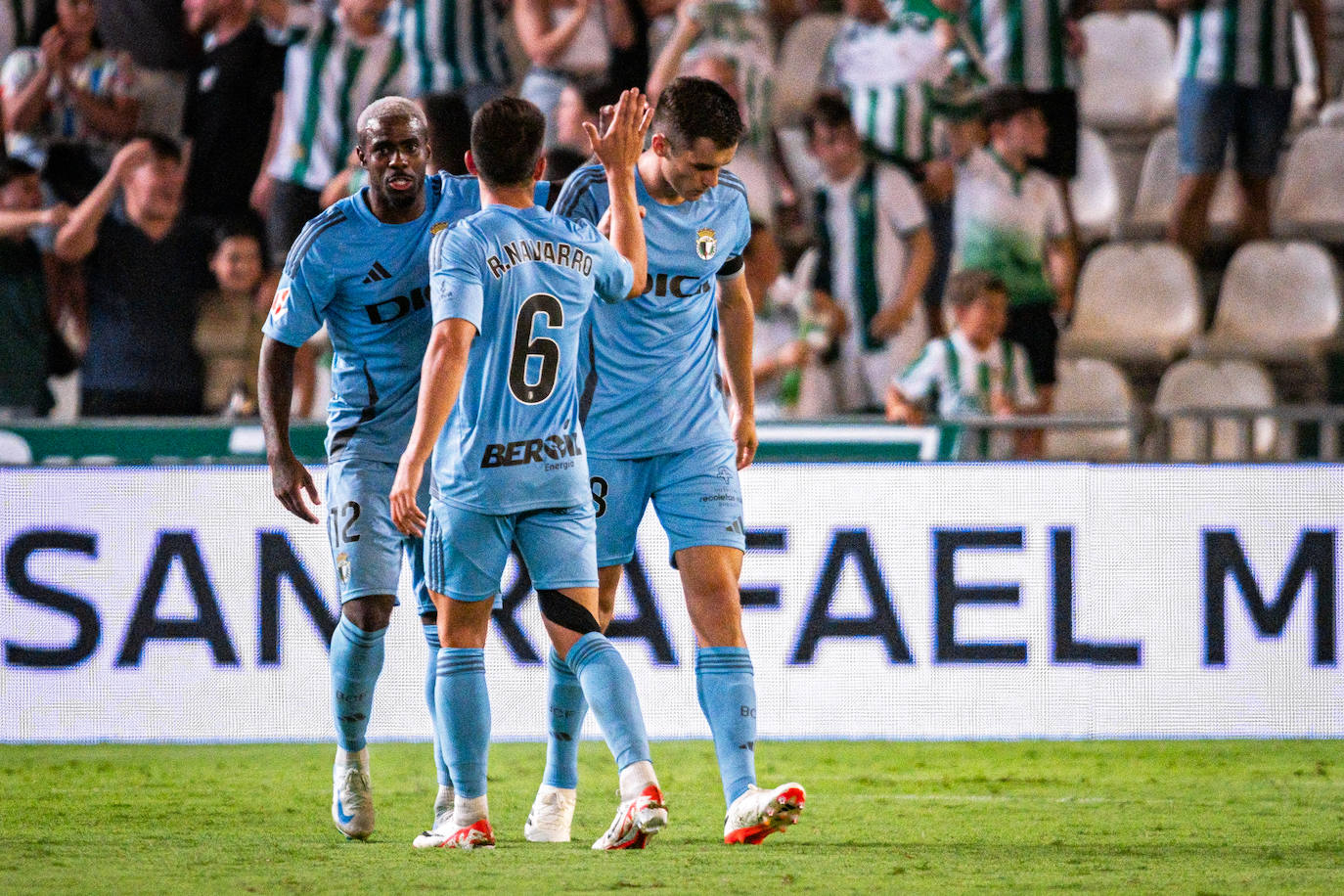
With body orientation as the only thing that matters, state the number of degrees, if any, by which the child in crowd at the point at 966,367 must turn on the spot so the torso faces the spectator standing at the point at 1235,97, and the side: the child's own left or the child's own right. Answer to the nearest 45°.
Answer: approximately 135° to the child's own left

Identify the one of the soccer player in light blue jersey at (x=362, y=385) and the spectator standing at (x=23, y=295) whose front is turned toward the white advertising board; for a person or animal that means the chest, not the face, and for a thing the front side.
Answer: the spectator standing

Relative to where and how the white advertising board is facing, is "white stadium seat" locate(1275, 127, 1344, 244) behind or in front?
behind

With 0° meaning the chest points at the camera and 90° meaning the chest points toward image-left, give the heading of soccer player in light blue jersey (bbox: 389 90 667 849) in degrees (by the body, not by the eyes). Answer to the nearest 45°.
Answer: approximately 180°

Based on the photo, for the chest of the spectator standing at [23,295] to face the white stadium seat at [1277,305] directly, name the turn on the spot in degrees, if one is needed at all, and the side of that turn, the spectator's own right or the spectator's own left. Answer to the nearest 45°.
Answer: approximately 45° to the spectator's own left

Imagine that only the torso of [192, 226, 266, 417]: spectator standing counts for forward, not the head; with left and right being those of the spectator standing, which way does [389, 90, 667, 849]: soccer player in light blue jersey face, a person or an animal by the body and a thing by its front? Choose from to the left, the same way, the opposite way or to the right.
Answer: the opposite way
